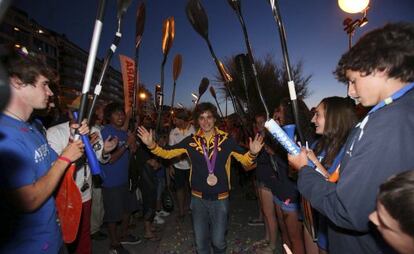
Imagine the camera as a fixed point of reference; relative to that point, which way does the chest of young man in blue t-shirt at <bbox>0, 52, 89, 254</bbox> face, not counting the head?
to the viewer's right

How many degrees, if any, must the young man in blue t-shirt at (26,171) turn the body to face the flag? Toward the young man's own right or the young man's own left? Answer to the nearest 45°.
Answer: approximately 45° to the young man's own left

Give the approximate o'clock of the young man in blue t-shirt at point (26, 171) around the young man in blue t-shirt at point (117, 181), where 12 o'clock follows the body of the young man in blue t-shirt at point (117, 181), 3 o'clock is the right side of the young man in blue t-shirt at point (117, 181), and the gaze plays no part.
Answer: the young man in blue t-shirt at point (26, 171) is roughly at 2 o'clock from the young man in blue t-shirt at point (117, 181).

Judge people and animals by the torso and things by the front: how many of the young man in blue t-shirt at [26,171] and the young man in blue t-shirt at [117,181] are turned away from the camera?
0

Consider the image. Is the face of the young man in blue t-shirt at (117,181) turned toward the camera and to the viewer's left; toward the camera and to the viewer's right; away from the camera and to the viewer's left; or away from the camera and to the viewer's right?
toward the camera and to the viewer's right

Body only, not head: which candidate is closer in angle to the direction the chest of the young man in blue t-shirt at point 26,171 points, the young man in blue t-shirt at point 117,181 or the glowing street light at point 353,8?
the glowing street light

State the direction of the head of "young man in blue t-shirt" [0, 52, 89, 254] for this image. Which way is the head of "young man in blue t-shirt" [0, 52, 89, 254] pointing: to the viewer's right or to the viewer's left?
to the viewer's right
